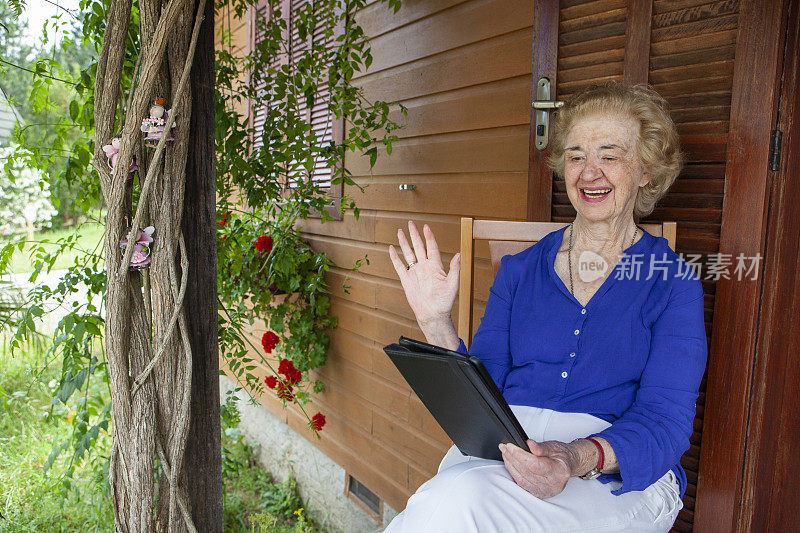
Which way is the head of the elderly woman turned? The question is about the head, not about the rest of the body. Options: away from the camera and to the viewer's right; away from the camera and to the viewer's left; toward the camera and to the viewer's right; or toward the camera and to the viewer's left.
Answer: toward the camera and to the viewer's left

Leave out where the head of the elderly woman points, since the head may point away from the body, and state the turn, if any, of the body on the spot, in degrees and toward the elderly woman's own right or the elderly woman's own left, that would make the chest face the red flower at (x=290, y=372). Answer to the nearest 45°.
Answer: approximately 90° to the elderly woman's own right

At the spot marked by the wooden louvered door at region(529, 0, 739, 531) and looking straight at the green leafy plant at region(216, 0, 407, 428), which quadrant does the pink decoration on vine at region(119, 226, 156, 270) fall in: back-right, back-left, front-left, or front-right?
front-left

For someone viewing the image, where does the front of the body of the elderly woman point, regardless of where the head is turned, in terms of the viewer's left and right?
facing the viewer and to the left of the viewer

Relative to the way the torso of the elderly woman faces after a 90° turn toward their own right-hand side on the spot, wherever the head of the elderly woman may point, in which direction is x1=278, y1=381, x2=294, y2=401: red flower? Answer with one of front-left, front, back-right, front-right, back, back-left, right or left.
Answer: front

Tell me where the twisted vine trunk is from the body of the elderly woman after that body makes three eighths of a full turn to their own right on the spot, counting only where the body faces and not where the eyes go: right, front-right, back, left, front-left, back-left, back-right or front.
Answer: left

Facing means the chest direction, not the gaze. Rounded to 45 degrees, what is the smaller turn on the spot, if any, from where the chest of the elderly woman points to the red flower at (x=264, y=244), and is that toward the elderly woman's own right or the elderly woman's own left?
approximately 90° to the elderly woman's own right

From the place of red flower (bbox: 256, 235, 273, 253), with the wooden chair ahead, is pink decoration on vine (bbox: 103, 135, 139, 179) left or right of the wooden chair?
right

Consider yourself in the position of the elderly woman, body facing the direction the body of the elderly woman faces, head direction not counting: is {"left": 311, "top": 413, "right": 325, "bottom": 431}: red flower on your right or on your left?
on your right

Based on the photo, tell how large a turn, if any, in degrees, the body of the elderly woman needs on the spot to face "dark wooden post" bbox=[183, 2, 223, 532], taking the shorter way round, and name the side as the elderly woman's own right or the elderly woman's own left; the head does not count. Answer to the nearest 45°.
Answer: approximately 45° to the elderly woman's own right

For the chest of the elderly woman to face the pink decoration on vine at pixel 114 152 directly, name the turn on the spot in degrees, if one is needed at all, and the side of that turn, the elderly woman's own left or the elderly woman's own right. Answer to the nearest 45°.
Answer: approximately 45° to the elderly woman's own right

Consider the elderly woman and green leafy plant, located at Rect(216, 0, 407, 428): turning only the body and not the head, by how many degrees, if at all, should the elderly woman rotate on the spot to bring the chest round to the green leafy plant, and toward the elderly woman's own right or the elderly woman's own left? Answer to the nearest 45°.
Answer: approximately 90° to the elderly woman's own right

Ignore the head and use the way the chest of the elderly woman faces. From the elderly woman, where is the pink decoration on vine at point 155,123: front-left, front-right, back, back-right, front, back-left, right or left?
front-right
